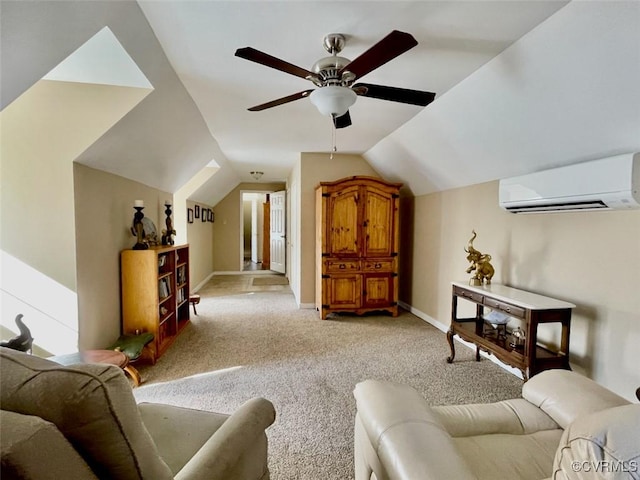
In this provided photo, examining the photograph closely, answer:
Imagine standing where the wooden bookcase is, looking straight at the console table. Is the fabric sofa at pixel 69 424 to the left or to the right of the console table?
right

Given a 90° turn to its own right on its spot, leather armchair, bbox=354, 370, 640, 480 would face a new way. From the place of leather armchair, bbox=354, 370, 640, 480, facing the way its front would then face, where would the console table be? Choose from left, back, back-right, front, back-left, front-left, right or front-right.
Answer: front-left

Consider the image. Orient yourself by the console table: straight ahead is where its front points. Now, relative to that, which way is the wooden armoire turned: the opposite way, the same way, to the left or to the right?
to the left

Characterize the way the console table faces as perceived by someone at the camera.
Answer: facing the viewer and to the left of the viewer

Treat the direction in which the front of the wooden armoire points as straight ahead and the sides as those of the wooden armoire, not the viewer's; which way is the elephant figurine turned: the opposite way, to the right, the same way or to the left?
to the right

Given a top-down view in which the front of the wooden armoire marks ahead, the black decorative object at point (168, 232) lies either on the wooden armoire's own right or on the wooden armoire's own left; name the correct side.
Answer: on the wooden armoire's own right

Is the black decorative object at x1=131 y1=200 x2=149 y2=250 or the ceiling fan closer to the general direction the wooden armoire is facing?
the ceiling fan

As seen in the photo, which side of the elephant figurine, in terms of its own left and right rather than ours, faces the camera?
left

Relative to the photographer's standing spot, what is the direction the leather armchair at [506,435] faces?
facing away from the viewer and to the left of the viewer

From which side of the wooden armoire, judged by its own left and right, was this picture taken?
front
